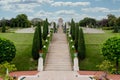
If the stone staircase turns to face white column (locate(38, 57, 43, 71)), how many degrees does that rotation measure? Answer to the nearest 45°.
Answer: approximately 45° to its right

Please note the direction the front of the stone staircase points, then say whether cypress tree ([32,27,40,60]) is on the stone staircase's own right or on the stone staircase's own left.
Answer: on the stone staircase's own right

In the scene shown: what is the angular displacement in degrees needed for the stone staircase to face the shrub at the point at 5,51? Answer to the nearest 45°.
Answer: approximately 45° to its right

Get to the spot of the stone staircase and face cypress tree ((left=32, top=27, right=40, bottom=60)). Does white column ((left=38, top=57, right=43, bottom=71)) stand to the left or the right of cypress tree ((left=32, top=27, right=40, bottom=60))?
left

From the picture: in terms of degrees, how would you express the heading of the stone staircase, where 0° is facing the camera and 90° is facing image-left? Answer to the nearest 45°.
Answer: approximately 0°

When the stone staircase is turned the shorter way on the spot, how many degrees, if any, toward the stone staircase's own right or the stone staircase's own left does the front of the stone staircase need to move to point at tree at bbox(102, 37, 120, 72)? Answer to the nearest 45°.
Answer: approximately 45° to the stone staircase's own left

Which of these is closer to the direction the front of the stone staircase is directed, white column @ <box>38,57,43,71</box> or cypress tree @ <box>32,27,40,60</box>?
the white column
